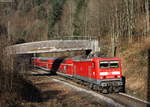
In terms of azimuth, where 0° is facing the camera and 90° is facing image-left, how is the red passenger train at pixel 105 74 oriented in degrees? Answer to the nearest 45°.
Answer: approximately 315°

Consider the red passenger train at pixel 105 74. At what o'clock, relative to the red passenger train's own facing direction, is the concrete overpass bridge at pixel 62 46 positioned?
The concrete overpass bridge is roughly at 7 o'clock from the red passenger train.
